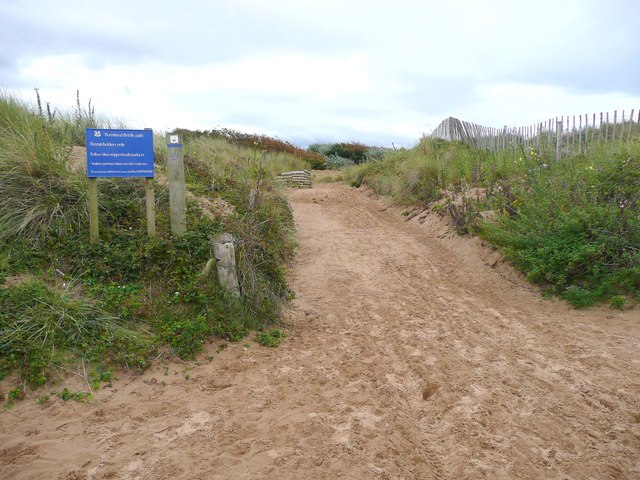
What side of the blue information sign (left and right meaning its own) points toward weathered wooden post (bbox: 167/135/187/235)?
left

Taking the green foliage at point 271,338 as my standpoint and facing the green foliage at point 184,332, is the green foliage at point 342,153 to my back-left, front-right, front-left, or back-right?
back-right

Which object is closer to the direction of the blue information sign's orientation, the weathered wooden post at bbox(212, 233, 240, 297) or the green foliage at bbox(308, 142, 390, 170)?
the weathered wooden post

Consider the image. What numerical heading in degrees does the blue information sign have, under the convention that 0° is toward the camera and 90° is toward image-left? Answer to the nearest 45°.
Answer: approximately 0°

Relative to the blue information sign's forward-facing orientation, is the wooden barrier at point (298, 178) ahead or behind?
behind

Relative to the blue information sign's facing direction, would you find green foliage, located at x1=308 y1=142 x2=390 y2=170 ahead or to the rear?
to the rear

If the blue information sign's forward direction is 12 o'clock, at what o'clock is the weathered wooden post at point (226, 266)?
The weathered wooden post is roughly at 10 o'clock from the blue information sign.
